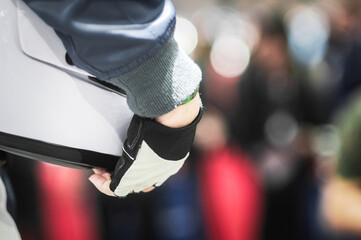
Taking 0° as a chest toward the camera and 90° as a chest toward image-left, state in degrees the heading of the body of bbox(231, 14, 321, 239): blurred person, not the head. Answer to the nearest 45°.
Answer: approximately 0°

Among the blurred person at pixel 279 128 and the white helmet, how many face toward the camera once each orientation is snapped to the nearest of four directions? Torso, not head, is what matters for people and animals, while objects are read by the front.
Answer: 1
